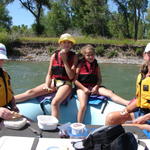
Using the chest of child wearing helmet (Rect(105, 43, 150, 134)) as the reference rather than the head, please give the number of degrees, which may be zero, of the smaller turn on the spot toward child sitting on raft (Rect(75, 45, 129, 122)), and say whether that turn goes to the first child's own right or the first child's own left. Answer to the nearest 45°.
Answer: approximately 90° to the first child's own right

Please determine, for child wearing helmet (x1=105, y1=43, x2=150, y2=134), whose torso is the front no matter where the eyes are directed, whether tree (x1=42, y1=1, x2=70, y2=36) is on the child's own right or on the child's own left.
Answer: on the child's own right

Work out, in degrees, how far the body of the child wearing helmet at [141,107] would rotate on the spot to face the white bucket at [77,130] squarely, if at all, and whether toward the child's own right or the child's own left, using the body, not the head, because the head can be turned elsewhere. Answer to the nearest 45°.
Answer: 0° — they already face it

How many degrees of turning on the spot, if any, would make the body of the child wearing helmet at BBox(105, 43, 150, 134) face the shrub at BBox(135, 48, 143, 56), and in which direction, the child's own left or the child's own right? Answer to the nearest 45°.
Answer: approximately 135° to the child's own right

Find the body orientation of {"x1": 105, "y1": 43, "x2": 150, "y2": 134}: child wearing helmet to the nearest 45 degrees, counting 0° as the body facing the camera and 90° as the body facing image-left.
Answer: approximately 45°

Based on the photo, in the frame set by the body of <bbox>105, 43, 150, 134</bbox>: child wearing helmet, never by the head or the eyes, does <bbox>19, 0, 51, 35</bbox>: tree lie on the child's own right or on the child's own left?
on the child's own right
